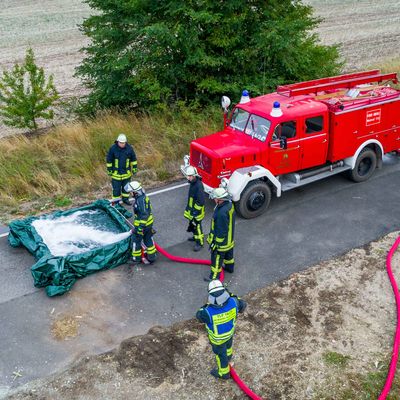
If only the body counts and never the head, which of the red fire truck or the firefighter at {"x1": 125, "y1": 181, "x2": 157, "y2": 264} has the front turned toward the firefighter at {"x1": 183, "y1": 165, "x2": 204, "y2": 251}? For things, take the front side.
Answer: the red fire truck

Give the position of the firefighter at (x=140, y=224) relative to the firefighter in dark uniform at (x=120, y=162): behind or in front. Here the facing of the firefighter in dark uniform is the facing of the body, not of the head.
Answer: in front

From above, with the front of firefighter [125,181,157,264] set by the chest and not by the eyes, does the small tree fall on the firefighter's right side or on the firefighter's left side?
on the firefighter's right side

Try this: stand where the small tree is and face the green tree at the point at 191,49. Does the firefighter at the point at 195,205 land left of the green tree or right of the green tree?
right

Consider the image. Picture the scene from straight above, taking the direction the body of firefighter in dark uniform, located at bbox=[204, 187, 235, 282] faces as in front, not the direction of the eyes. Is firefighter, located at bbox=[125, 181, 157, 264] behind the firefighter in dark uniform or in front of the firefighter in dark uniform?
in front

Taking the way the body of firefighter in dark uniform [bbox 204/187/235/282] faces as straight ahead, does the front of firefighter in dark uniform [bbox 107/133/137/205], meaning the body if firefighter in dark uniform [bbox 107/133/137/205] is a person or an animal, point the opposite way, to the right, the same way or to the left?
to the left

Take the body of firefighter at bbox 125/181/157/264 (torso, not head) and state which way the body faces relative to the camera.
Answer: to the viewer's left

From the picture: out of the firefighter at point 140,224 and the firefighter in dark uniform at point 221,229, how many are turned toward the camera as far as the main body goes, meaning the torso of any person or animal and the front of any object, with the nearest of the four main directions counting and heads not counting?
0

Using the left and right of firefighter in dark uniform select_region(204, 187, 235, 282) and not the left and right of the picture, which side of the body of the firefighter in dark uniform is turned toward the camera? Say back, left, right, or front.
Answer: left

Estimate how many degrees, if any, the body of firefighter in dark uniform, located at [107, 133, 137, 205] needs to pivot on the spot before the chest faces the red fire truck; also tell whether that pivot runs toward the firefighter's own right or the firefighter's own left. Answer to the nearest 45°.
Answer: approximately 90° to the firefighter's own left

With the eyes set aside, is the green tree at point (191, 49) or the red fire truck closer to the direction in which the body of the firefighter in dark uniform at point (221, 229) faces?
the green tree

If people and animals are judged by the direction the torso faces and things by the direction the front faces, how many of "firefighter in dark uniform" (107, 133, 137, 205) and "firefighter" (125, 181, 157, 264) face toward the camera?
1

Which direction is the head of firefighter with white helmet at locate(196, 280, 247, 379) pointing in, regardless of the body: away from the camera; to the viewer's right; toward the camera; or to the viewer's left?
away from the camera

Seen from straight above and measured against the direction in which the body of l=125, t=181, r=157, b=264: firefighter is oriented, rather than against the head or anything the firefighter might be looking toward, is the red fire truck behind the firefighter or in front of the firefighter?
behind
